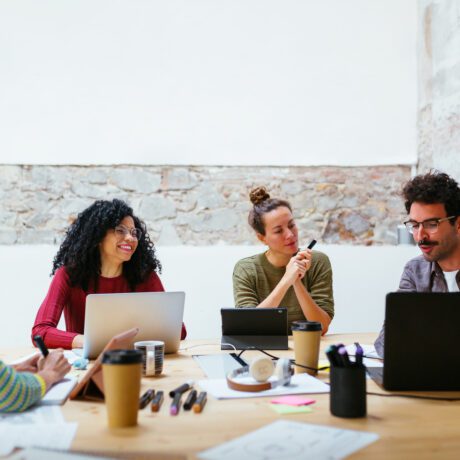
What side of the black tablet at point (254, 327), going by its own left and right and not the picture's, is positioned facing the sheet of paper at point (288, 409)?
back

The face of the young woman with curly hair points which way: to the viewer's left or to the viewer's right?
to the viewer's right

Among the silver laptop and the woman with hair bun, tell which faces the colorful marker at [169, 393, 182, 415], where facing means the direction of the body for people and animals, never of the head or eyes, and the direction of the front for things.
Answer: the woman with hair bun

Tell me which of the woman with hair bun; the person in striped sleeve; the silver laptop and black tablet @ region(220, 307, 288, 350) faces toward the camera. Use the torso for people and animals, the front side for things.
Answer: the woman with hair bun

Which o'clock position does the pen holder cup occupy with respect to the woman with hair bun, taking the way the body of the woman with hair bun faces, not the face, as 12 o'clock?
The pen holder cup is roughly at 12 o'clock from the woman with hair bun.

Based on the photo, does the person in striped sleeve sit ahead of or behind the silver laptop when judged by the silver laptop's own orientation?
behind

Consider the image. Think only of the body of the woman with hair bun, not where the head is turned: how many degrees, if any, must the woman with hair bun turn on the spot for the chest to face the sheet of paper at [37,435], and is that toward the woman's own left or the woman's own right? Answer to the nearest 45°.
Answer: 0° — they already face it

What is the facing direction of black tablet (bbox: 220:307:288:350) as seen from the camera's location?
facing away from the viewer

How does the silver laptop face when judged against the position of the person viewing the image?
facing away from the viewer

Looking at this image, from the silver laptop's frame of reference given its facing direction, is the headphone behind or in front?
behind
